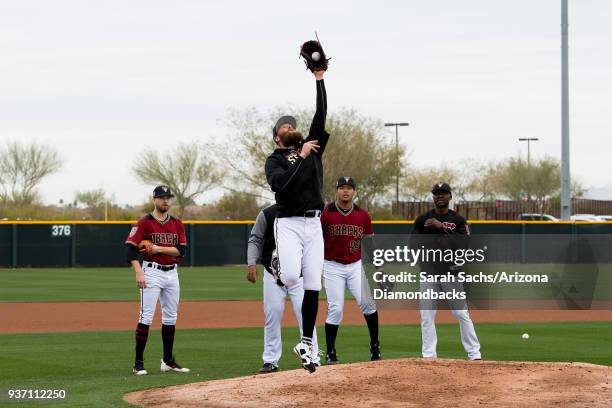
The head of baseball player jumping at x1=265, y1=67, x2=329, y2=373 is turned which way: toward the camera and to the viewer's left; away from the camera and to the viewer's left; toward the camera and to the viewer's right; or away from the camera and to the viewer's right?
toward the camera and to the viewer's right

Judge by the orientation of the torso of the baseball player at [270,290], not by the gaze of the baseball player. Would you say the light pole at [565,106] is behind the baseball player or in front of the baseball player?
behind

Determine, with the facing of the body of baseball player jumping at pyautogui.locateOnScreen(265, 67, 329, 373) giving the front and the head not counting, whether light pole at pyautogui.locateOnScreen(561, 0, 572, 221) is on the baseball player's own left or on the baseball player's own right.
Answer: on the baseball player's own left

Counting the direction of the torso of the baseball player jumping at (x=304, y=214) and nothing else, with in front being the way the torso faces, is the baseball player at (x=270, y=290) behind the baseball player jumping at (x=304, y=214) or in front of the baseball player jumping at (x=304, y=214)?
behind

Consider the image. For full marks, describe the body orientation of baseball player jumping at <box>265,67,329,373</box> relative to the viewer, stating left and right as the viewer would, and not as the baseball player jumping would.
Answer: facing the viewer and to the right of the viewer

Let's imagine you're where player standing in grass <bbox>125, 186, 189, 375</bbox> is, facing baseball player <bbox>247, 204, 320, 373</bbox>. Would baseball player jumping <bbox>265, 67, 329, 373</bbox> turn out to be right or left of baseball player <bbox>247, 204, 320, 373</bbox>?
right

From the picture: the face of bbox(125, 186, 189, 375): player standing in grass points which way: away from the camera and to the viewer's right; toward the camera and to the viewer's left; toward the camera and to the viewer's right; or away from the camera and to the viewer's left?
toward the camera and to the viewer's right

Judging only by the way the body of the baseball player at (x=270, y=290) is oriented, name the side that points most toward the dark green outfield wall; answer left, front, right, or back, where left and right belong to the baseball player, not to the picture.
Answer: back
